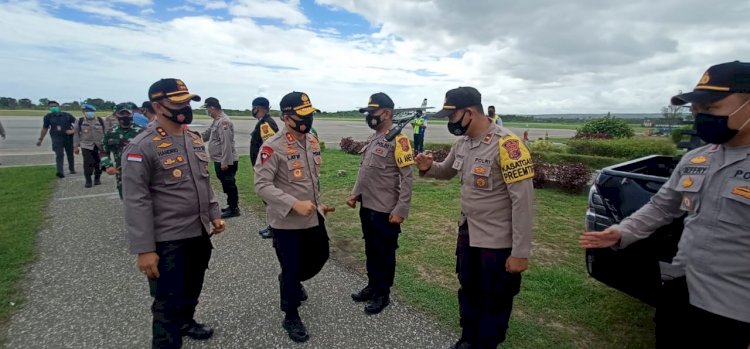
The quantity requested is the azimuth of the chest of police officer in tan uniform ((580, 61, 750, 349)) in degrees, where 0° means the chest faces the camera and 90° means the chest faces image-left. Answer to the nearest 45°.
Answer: approximately 45°

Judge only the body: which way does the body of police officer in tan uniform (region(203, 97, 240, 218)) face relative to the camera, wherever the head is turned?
to the viewer's left

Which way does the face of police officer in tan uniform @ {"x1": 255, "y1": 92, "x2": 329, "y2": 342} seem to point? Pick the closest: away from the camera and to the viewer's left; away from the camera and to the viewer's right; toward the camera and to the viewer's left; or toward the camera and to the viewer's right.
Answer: toward the camera and to the viewer's right

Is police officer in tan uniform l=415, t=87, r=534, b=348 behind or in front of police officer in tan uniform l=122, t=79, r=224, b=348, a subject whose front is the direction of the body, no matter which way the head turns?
in front

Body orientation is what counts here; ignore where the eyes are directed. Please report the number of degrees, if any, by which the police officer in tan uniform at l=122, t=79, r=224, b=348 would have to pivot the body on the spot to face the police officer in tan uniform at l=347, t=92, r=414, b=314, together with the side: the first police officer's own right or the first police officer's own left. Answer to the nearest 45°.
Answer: approximately 45° to the first police officer's own left

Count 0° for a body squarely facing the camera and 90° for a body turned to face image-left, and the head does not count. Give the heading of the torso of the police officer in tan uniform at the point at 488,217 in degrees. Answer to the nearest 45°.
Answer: approximately 45°

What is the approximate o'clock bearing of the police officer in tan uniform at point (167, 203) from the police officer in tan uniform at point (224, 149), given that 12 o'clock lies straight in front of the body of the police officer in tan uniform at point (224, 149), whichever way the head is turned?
the police officer in tan uniform at point (167, 203) is roughly at 9 o'clock from the police officer in tan uniform at point (224, 149).

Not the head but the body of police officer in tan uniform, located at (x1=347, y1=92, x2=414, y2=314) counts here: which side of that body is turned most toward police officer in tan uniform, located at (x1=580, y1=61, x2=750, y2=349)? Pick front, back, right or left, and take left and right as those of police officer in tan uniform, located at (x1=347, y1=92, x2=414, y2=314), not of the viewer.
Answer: left

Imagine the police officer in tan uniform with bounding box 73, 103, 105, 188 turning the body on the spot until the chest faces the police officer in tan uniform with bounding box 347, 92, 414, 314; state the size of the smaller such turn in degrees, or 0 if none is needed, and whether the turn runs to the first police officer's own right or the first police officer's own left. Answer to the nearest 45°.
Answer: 0° — they already face them
